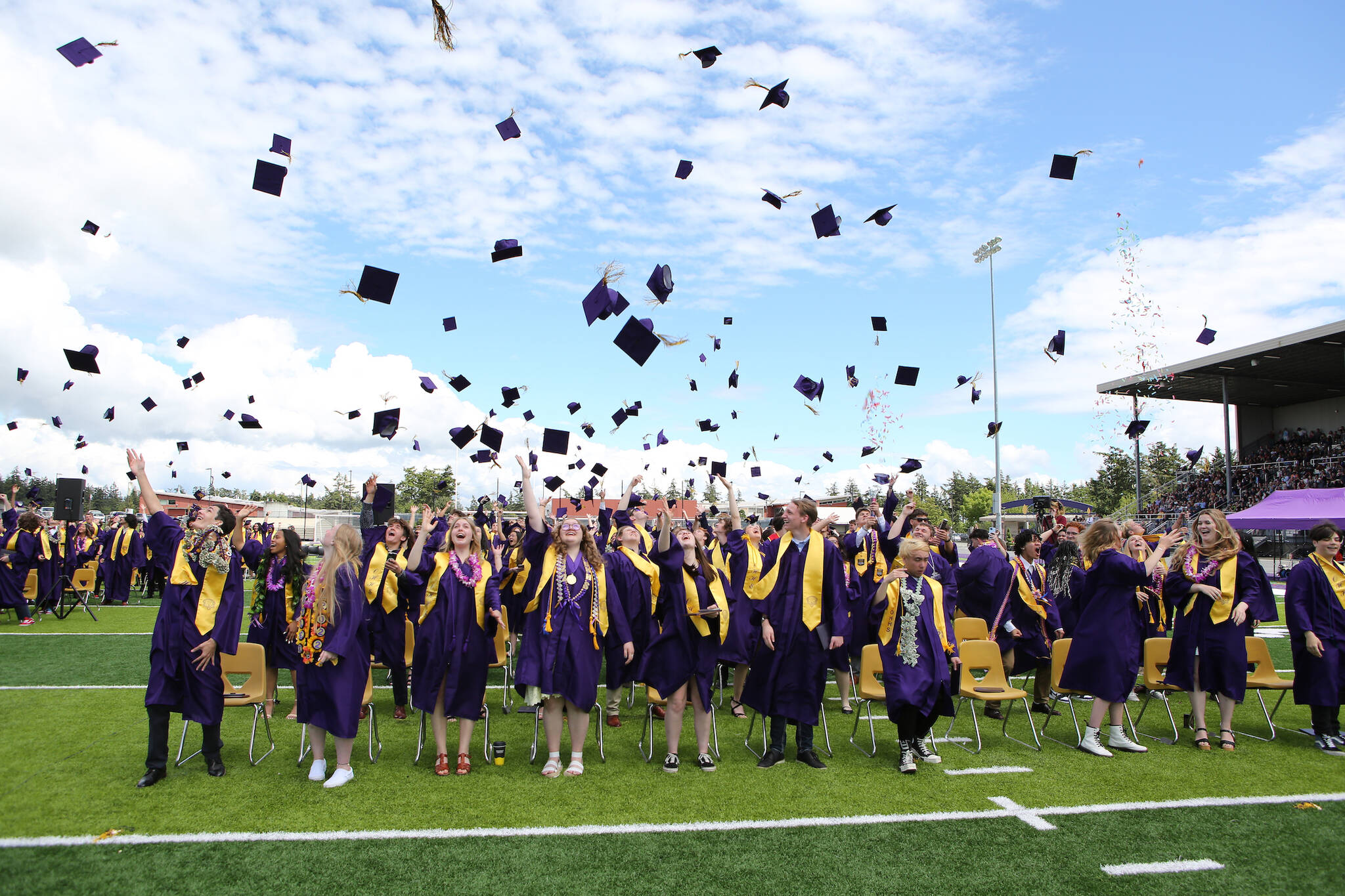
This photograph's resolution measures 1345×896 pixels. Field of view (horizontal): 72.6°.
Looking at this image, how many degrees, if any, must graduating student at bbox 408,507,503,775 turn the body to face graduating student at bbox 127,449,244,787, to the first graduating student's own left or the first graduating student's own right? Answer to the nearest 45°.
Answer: approximately 90° to the first graduating student's own right

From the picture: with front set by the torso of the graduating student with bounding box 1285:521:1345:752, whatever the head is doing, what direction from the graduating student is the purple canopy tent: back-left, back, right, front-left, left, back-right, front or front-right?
back-left

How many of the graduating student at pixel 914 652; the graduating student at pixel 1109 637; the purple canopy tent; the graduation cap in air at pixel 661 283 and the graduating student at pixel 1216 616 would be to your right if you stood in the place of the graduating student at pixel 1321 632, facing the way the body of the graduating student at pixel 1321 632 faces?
4

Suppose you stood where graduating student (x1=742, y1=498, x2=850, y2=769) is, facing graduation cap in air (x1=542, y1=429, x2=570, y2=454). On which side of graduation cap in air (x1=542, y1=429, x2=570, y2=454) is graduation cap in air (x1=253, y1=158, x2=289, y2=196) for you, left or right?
left

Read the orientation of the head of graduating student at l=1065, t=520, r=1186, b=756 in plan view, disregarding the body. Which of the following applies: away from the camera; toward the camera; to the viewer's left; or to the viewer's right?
away from the camera

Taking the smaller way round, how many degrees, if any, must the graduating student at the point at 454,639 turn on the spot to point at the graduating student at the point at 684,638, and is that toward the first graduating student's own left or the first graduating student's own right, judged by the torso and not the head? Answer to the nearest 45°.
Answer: approximately 90° to the first graduating student's own left
